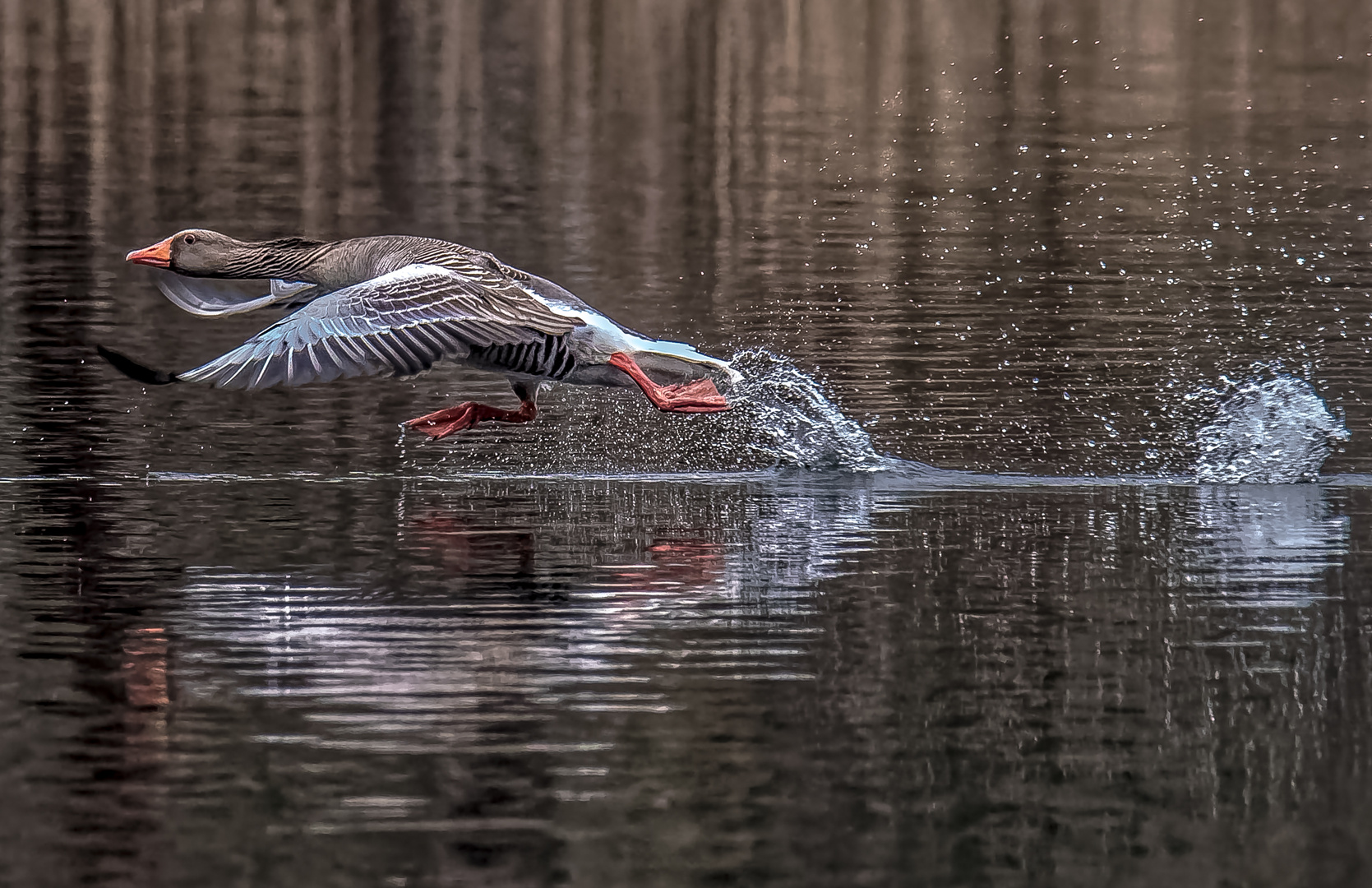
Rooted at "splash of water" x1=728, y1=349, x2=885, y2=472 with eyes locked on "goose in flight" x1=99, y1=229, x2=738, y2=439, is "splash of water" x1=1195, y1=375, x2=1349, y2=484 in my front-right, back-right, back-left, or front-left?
back-left

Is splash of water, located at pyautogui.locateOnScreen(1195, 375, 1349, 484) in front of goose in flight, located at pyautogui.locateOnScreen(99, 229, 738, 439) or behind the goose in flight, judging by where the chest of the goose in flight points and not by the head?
behind

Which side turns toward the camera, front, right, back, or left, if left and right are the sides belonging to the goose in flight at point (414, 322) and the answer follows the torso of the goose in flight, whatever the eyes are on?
left

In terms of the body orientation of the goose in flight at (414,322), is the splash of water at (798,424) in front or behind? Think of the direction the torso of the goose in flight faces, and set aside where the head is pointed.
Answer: behind
